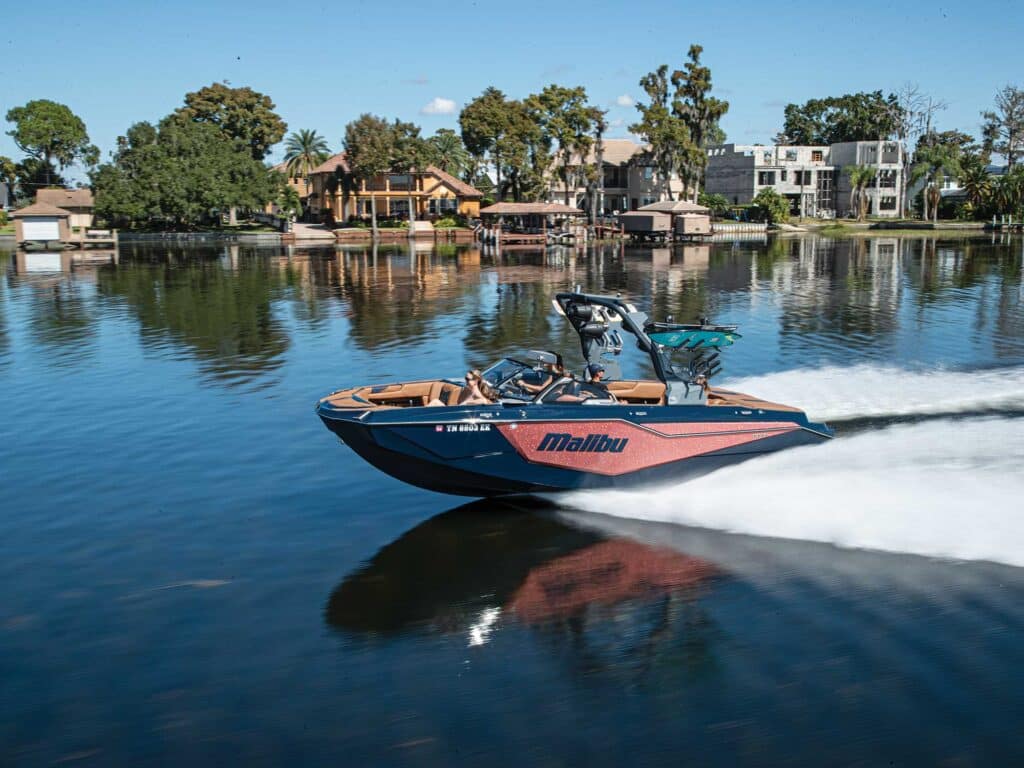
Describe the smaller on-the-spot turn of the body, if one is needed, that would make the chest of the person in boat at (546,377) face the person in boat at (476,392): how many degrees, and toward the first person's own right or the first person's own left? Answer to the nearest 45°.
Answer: approximately 45° to the first person's own left

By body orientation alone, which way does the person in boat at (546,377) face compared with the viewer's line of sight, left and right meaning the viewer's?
facing to the left of the viewer

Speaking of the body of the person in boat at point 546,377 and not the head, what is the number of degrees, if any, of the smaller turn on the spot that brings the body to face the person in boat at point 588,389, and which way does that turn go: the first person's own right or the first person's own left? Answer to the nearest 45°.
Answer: approximately 135° to the first person's own left
